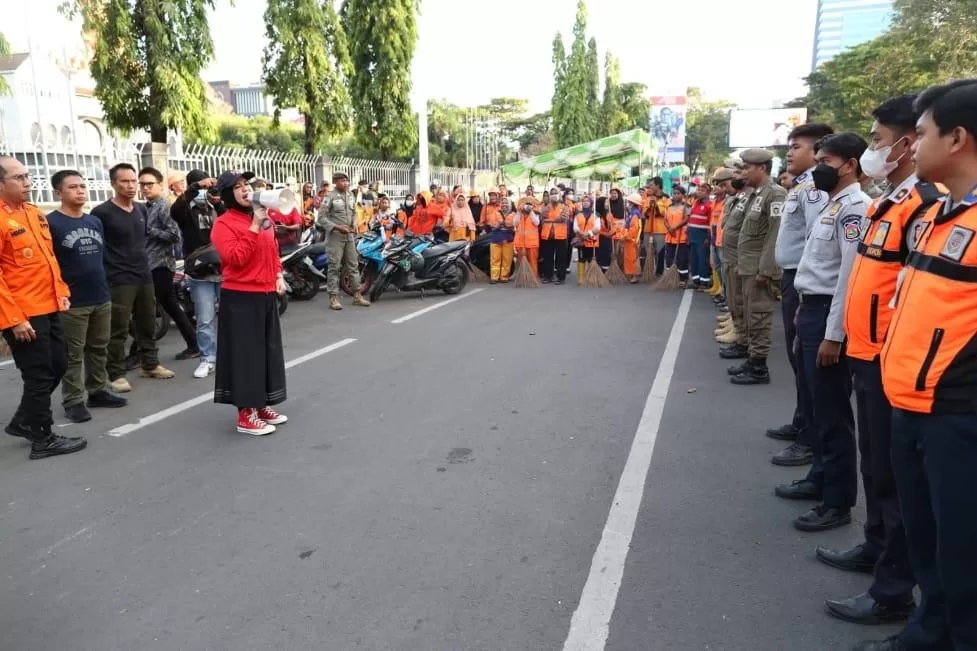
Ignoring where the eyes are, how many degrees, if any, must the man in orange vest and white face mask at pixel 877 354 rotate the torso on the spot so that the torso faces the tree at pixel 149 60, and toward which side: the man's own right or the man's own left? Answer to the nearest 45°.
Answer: approximately 45° to the man's own right

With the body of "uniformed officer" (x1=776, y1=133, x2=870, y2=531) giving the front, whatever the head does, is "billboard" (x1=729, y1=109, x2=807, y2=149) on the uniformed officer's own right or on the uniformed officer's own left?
on the uniformed officer's own right

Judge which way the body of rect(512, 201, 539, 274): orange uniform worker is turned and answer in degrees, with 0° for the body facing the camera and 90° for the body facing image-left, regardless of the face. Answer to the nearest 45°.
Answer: approximately 0°

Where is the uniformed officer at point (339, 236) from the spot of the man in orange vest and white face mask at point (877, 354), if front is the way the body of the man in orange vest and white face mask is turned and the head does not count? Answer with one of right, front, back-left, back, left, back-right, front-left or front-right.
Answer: front-right

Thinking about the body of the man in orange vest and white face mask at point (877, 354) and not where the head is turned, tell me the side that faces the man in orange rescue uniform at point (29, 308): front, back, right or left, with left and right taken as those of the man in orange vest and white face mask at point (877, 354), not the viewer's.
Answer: front

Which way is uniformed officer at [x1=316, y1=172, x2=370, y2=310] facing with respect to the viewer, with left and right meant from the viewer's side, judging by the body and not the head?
facing the viewer and to the right of the viewer

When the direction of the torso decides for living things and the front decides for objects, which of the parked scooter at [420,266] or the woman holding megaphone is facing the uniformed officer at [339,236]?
the parked scooter

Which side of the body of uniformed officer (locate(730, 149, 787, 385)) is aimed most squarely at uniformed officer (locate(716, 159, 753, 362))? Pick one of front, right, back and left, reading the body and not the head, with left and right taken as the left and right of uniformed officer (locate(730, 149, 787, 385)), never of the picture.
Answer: right

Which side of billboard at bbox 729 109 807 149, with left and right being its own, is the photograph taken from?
front

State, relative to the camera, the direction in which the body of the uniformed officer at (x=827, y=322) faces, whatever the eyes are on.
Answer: to the viewer's left

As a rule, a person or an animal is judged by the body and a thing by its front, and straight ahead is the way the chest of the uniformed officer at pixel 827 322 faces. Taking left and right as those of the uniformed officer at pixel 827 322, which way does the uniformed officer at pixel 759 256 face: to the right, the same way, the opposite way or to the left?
the same way

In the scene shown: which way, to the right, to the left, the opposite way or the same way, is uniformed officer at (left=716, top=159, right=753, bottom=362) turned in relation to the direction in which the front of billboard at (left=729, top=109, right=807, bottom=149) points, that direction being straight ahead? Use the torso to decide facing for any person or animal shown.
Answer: to the right

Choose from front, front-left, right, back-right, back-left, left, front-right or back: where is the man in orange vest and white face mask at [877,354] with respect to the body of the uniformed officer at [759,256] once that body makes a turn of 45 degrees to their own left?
front-left

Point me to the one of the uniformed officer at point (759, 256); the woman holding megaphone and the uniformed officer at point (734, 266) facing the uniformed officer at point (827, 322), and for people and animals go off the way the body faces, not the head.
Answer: the woman holding megaphone

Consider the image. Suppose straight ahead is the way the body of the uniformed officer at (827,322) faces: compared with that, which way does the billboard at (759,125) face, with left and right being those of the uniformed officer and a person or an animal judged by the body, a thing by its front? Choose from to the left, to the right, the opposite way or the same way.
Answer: to the left

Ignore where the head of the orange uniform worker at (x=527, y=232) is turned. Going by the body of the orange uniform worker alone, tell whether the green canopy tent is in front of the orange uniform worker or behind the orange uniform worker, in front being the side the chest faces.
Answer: behind

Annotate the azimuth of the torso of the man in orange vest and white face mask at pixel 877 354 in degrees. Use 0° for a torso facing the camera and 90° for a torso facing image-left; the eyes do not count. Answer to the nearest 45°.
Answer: approximately 90°
